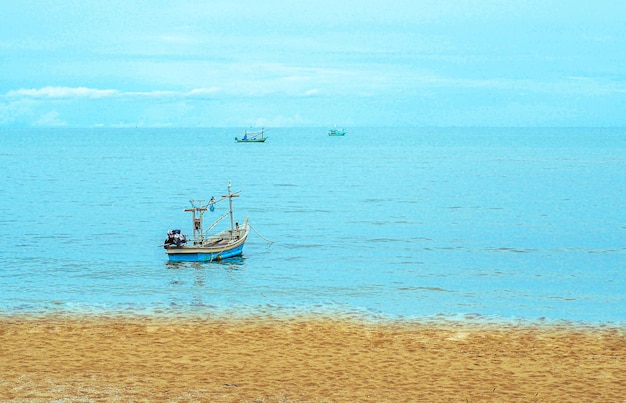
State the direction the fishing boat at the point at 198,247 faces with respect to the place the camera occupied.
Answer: facing away from the viewer and to the right of the viewer
